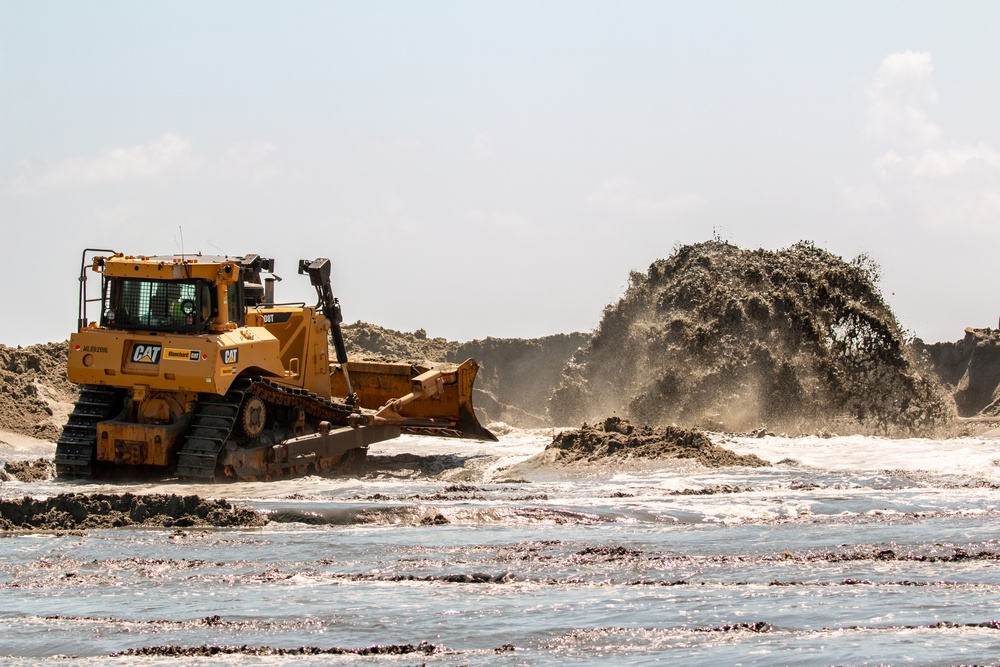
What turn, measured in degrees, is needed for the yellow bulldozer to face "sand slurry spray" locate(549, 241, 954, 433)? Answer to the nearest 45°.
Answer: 0° — it already faces it

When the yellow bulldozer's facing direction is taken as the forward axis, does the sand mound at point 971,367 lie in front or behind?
in front

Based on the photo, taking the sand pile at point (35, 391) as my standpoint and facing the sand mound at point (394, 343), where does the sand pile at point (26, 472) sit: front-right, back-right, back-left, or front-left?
back-right

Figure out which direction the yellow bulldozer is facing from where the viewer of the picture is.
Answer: facing away from the viewer and to the right of the viewer

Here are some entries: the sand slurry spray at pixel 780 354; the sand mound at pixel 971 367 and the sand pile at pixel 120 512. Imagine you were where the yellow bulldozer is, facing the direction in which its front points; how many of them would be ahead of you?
2

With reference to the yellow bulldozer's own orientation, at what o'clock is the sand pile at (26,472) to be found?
The sand pile is roughly at 8 o'clock from the yellow bulldozer.

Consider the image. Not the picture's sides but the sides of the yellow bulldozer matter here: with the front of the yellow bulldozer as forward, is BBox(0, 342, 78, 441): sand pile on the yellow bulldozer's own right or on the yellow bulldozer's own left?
on the yellow bulldozer's own left

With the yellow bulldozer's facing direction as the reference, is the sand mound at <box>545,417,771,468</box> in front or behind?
in front

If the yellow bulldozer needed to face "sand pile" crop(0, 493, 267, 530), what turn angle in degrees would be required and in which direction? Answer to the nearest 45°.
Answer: approximately 135° to its right
